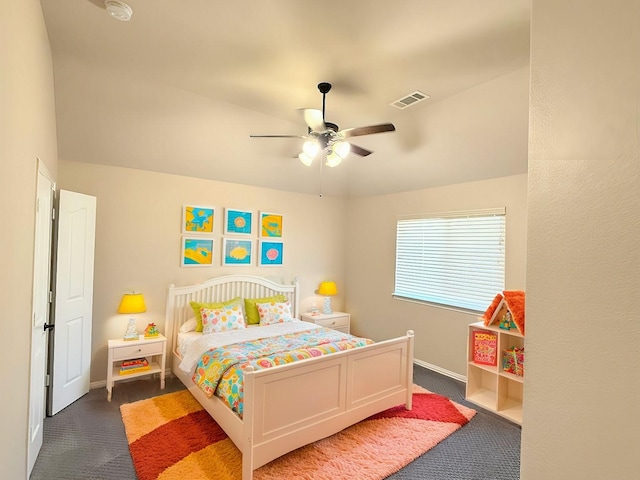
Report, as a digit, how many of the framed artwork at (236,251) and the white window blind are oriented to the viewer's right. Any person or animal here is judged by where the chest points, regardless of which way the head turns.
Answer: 0

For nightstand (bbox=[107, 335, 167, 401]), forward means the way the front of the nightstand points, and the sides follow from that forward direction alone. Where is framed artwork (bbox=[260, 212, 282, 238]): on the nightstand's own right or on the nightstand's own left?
on the nightstand's own left

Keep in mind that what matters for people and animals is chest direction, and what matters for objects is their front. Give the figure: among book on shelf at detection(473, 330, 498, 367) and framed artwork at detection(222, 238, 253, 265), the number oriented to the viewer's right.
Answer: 0

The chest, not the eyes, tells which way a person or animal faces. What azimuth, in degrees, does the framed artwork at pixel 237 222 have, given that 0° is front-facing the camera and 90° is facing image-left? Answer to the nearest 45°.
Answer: approximately 315°

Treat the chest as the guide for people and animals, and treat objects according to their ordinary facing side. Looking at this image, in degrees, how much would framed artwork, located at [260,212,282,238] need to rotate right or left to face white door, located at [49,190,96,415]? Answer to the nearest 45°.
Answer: approximately 90° to its right

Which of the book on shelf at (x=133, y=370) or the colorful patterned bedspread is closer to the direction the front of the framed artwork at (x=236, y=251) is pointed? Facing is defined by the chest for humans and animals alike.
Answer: the colorful patterned bedspread

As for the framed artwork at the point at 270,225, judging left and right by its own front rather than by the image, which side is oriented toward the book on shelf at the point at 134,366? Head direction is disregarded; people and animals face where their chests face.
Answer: right

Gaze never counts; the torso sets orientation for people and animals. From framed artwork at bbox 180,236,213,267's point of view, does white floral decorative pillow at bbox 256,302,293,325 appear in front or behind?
in front
